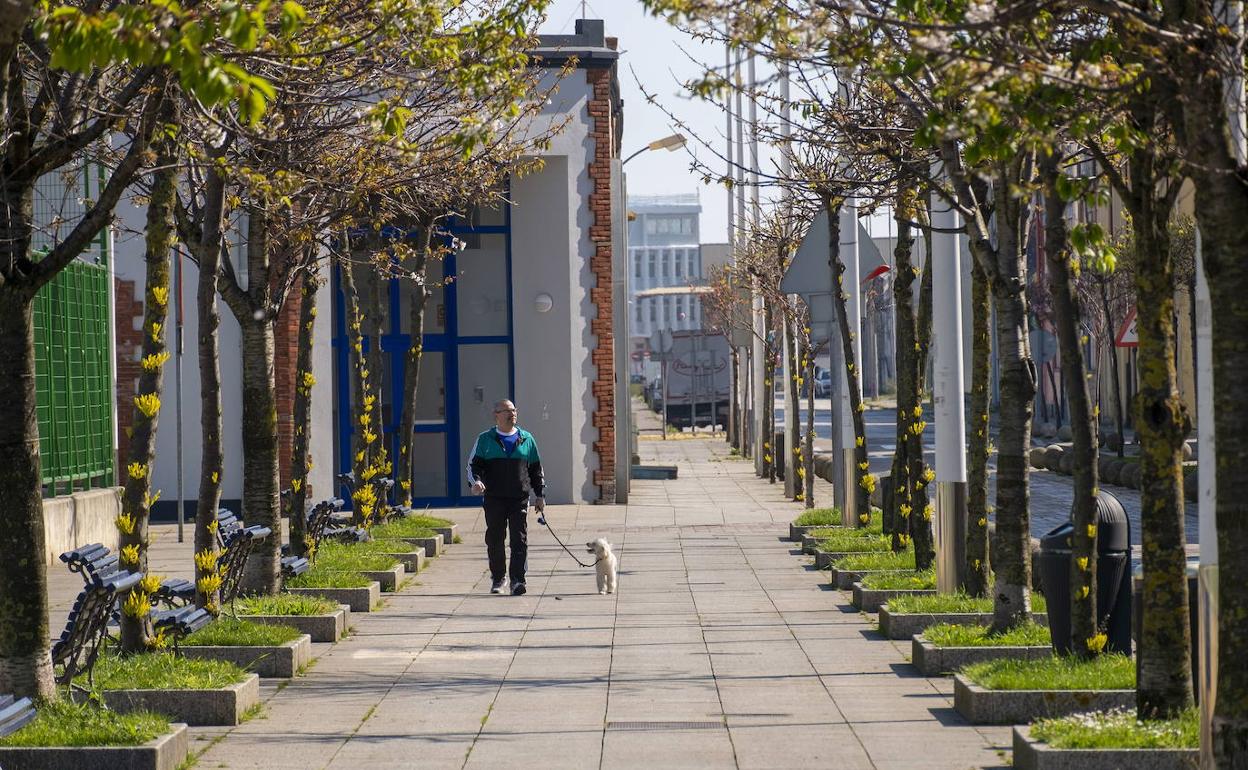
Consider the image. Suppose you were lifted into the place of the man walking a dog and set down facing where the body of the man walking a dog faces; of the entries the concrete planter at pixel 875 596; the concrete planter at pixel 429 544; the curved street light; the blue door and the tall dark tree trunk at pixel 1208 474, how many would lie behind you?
3

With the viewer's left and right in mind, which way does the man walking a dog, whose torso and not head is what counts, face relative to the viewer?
facing the viewer

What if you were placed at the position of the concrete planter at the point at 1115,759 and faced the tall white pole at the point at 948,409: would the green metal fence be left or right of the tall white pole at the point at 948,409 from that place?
left

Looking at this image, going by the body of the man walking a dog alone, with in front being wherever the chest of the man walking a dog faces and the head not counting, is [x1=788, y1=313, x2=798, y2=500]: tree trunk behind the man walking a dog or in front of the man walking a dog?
behind

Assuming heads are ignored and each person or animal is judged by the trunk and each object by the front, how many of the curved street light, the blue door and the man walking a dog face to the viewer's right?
1

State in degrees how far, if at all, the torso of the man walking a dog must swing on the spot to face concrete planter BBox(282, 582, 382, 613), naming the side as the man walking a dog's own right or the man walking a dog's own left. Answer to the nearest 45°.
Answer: approximately 45° to the man walking a dog's own right

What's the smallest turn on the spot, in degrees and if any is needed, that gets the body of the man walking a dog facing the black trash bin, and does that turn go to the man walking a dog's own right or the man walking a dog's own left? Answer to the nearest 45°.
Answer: approximately 45° to the man walking a dog's own left

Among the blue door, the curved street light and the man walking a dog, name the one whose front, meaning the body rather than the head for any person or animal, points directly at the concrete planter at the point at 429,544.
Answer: the blue door
